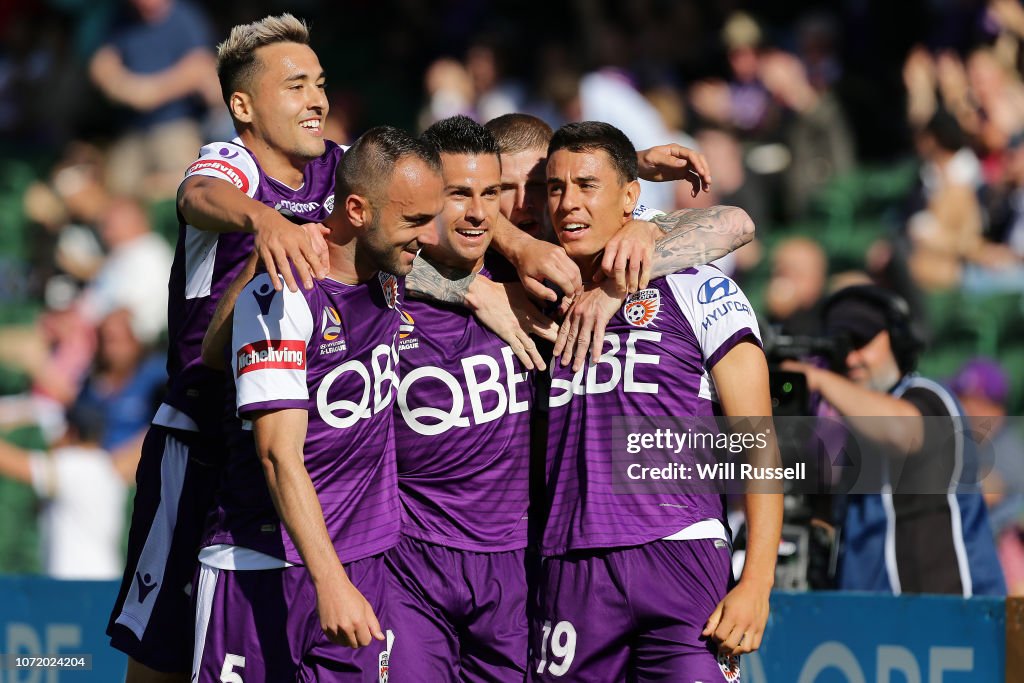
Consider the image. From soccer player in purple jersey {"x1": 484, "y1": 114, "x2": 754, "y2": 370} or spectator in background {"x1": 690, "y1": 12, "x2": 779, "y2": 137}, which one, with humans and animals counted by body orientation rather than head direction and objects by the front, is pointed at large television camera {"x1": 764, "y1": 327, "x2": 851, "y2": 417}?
the spectator in background

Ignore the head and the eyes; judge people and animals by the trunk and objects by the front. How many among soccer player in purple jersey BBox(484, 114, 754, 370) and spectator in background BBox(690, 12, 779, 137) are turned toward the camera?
2

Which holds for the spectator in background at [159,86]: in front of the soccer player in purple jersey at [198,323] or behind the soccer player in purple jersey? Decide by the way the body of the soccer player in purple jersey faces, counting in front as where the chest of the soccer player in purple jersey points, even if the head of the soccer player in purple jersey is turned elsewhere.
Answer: behind

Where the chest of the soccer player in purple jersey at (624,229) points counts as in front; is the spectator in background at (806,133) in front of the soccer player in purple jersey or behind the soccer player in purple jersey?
behind

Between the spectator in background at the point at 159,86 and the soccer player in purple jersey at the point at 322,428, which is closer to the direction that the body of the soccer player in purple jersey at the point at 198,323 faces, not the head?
the soccer player in purple jersey

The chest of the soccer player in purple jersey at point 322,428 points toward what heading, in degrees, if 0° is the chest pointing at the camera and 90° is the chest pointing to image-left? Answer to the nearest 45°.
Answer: approximately 315°

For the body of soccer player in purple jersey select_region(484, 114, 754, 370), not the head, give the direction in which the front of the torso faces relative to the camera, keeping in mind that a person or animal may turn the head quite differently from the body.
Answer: toward the camera

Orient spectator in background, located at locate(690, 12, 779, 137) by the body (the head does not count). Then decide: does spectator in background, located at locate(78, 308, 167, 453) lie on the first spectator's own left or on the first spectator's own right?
on the first spectator's own right

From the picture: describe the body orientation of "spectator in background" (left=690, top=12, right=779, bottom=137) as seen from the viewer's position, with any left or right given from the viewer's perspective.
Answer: facing the viewer

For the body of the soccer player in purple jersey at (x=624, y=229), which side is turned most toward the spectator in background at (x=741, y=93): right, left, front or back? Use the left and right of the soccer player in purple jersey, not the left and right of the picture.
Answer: back

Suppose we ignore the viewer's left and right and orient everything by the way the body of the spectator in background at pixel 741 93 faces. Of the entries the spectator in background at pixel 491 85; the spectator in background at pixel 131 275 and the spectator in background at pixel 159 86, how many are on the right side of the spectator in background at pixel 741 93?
3
